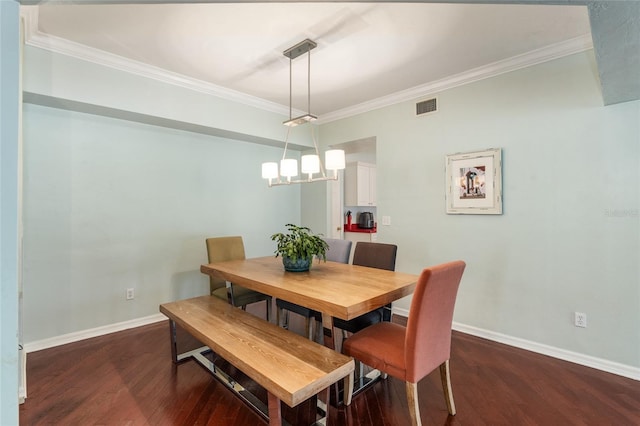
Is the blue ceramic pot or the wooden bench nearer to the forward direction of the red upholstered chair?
the blue ceramic pot

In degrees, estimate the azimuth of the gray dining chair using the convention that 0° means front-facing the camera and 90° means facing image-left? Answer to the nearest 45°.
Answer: approximately 45°

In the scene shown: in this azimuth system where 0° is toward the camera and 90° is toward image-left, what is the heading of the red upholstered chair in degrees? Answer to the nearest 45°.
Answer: approximately 135°

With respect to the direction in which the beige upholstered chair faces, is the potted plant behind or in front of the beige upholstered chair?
in front

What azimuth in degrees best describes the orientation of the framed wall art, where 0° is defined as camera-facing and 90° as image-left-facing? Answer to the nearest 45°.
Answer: approximately 45°

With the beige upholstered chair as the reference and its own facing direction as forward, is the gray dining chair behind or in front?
in front

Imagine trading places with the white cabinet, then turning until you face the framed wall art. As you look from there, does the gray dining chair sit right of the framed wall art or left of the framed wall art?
right

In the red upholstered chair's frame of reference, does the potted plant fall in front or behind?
in front

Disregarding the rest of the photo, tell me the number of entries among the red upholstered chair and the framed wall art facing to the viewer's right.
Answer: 0

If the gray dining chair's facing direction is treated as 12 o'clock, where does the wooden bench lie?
The wooden bench is roughly at 11 o'clock from the gray dining chair.

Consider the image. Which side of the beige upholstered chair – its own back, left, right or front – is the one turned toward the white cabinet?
left

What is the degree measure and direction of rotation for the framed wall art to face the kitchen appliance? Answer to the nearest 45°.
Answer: approximately 90° to its right

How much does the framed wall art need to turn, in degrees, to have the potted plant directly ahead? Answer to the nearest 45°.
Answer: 0° — it already faces it
